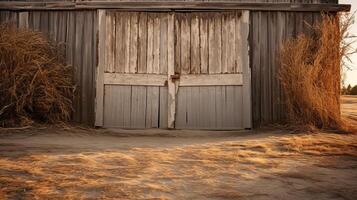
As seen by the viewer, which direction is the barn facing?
toward the camera

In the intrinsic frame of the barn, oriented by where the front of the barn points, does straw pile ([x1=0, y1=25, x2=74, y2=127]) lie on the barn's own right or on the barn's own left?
on the barn's own right

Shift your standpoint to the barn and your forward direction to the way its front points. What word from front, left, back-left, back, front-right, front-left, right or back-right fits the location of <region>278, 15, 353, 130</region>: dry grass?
left
